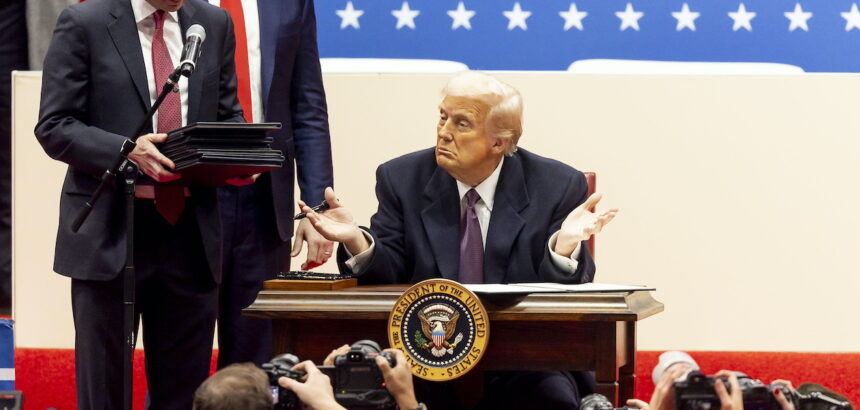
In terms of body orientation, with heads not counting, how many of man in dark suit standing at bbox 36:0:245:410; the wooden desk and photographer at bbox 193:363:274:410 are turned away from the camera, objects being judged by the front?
1

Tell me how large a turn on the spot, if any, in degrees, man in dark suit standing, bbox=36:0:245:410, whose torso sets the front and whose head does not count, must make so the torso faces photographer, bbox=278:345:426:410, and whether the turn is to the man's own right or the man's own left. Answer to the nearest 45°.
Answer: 0° — they already face them

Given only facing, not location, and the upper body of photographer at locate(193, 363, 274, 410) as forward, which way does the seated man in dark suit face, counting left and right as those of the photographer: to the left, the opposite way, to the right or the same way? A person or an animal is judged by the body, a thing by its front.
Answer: the opposite way

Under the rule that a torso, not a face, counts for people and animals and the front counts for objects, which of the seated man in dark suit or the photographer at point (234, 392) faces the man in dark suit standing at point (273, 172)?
the photographer

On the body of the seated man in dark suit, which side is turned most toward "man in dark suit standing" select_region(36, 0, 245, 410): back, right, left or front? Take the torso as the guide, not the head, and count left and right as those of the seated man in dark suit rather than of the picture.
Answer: right

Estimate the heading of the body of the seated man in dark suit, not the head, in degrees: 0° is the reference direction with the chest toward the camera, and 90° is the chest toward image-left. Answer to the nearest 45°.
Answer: approximately 0°

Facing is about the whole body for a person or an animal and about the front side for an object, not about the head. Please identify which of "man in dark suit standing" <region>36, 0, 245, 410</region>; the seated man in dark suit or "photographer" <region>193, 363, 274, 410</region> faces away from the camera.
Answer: the photographer

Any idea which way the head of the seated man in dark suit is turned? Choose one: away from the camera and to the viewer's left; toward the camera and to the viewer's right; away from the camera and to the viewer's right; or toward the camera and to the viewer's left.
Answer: toward the camera and to the viewer's left

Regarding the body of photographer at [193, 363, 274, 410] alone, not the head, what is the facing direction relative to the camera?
away from the camera

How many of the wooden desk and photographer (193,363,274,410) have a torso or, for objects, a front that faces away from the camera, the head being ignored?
1

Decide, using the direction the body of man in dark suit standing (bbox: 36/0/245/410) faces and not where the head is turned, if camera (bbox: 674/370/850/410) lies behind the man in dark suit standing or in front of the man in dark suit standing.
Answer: in front

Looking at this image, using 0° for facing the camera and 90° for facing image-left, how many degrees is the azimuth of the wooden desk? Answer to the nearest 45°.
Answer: approximately 0°

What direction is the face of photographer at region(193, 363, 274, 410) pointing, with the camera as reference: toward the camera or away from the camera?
away from the camera

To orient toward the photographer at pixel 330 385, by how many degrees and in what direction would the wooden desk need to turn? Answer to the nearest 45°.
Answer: approximately 45° to its right

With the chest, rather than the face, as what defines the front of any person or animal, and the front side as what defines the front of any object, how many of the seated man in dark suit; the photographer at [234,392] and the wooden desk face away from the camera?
1
